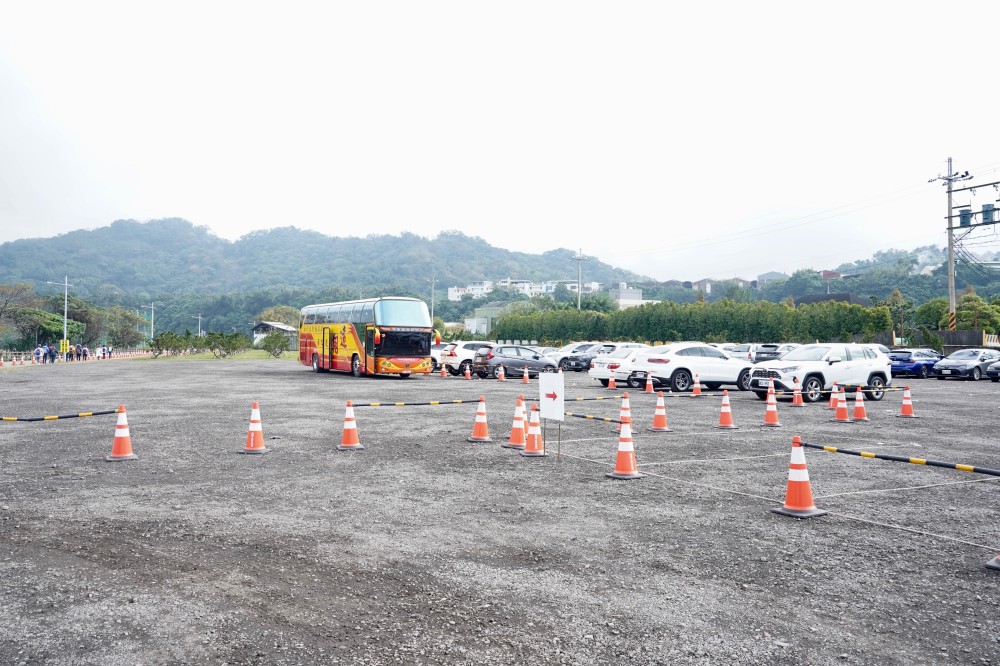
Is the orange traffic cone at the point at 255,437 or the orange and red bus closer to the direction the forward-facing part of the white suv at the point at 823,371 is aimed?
the orange traffic cone

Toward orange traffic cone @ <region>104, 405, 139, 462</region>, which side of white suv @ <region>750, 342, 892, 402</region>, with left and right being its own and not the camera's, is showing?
front

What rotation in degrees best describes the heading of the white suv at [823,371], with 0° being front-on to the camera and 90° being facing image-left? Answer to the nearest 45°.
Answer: approximately 45°

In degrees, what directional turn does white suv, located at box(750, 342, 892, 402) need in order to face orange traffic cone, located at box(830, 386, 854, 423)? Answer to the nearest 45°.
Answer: approximately 45° to its left

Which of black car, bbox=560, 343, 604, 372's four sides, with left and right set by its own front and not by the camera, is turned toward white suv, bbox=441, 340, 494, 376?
front

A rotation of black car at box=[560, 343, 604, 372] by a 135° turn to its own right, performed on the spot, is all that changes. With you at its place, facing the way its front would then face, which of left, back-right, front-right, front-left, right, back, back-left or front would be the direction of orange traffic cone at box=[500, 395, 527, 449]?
back

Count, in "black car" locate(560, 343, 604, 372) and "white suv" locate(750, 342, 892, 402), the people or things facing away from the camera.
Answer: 0

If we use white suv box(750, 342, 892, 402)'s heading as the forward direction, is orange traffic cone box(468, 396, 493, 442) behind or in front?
in front
